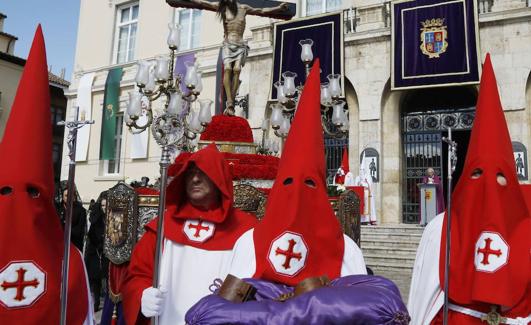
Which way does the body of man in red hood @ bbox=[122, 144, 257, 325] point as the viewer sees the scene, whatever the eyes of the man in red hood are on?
toward the camera

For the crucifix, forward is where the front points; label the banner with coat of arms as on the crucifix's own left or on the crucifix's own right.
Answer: on the crucifix's own left

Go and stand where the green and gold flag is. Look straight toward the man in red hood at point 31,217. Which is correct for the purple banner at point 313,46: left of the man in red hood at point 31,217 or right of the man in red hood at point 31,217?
left

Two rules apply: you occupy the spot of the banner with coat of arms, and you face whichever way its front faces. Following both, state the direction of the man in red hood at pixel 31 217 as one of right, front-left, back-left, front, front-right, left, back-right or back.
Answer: front

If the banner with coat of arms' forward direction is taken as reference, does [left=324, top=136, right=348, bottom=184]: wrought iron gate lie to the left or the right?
on its right

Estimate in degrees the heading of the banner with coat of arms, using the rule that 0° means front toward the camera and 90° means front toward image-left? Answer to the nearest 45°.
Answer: approximately 0°

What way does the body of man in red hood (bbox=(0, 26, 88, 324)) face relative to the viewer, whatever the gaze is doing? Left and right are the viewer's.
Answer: facing the viewer

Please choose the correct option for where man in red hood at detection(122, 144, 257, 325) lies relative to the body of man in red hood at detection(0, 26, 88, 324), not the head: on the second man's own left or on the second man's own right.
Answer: on the second man's own left

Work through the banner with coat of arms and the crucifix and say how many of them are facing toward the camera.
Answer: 2

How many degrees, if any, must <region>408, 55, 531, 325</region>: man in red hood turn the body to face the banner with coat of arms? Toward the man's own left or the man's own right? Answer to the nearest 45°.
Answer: approximately 180°

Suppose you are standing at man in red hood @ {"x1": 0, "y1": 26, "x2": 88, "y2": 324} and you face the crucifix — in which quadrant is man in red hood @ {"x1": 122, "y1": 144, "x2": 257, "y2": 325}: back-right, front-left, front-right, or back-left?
front-right

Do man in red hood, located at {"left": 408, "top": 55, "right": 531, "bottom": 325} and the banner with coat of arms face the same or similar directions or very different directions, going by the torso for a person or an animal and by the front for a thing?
same or similar directions
